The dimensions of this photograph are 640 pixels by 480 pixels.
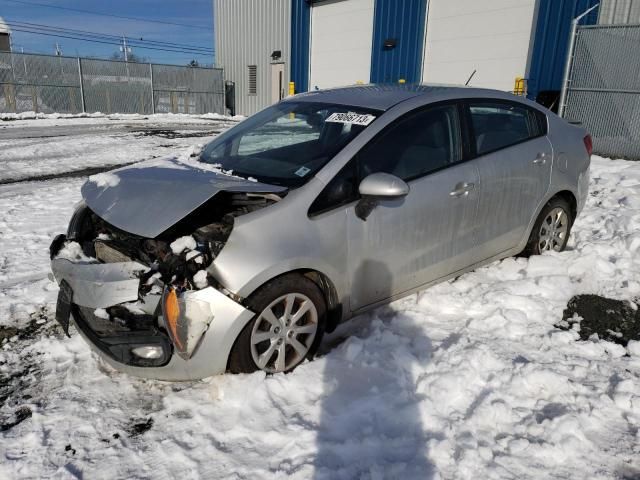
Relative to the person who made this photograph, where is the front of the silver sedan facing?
facing the viewer and to the left of the viewer

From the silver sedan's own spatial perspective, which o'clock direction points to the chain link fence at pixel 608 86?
The chain link fence is roughly at 6 o'clock from the silver sedan.

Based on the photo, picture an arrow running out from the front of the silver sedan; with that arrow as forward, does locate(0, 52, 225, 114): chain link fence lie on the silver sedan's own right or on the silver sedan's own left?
on the silver sedan's own right

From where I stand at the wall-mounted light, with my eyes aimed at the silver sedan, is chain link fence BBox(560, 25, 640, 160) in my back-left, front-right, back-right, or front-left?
front-left

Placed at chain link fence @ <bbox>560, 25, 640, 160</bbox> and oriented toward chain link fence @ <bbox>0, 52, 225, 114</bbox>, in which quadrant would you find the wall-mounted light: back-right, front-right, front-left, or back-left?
front-right

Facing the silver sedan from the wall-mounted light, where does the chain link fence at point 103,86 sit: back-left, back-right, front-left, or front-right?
back-right

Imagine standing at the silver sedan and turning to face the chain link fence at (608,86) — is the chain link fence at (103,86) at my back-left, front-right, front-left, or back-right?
front-left

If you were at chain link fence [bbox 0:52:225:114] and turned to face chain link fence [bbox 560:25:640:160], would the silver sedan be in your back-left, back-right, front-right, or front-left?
front-right

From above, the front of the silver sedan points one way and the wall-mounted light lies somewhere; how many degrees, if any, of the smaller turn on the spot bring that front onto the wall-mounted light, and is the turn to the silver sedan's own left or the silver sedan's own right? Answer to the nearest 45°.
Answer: approximately 135° to the silver sedan's own right

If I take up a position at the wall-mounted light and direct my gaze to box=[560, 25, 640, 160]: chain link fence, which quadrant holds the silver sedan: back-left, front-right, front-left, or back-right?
front-right
